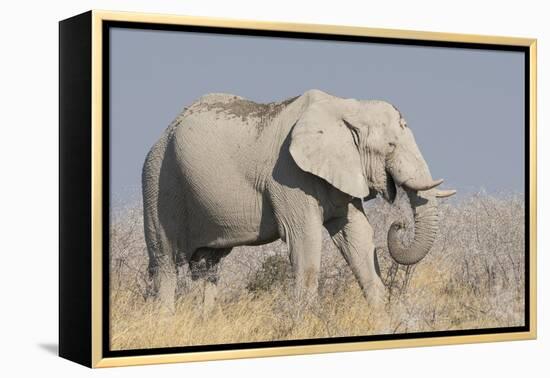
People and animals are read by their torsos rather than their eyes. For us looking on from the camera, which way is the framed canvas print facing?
facing the viewer and to the right of the viewer
